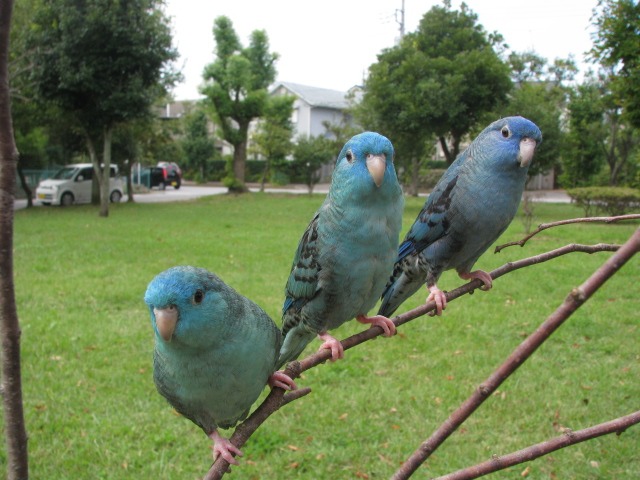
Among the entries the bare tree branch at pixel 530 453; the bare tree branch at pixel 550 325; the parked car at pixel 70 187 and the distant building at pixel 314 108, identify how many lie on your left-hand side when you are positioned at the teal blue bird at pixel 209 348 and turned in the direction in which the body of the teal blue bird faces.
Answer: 2

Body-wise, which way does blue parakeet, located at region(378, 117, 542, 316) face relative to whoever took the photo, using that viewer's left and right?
facing the viewer and to the right of the viewer

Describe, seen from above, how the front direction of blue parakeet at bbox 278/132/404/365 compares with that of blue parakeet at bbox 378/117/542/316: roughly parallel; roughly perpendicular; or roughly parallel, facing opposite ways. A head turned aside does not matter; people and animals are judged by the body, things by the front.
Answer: roughly parallel

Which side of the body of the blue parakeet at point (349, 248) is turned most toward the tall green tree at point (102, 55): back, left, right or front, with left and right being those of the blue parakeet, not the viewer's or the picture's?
back

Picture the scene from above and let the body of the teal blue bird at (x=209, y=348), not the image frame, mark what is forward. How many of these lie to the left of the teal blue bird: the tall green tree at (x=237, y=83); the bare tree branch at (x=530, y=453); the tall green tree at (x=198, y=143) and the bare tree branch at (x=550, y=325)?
2

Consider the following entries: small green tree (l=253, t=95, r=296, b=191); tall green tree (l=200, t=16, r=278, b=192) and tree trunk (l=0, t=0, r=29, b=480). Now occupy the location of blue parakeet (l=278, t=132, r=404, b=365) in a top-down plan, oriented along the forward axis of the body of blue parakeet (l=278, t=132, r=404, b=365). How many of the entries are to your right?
1

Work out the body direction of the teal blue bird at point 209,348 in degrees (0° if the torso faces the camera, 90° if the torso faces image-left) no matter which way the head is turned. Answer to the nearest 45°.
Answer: approximately 45°

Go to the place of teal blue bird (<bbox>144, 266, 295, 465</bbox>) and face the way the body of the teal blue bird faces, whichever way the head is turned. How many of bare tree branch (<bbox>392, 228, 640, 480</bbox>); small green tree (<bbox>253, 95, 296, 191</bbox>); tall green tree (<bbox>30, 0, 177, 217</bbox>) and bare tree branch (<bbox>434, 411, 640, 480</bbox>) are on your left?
2

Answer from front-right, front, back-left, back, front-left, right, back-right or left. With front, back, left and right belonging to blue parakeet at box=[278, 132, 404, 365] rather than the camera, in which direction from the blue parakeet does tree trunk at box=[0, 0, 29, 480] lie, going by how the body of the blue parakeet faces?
right

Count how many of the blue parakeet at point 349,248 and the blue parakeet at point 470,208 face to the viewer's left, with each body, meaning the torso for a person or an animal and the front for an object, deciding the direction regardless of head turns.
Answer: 0
